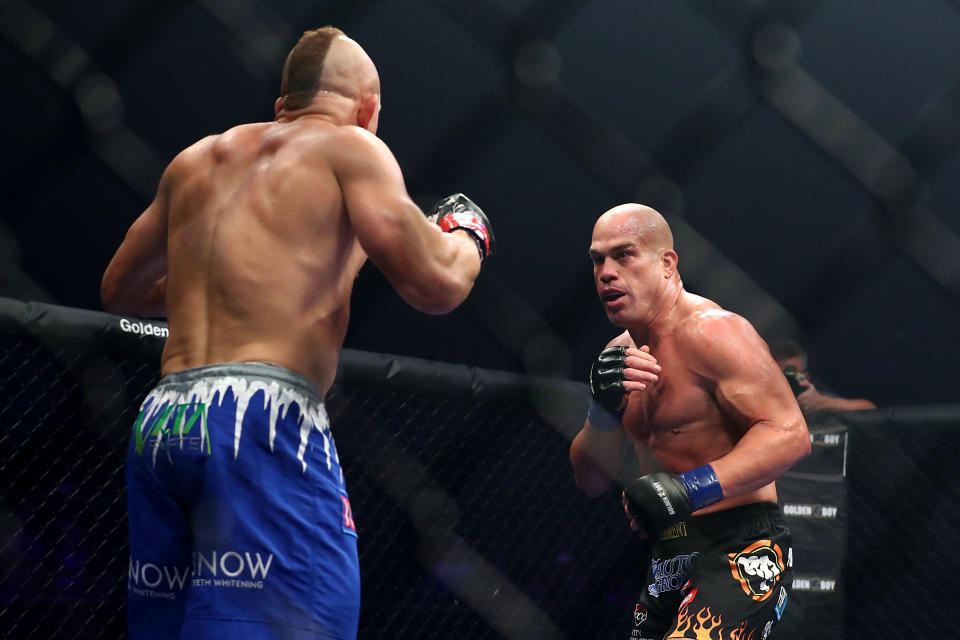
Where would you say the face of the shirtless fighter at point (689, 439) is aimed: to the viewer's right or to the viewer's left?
to the viewer's left

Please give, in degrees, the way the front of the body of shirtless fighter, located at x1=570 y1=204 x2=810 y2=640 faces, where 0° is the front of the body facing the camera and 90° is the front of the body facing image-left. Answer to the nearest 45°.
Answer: approximately 45°
